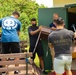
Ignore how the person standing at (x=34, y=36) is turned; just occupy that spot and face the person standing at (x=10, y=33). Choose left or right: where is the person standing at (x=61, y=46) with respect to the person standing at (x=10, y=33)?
left

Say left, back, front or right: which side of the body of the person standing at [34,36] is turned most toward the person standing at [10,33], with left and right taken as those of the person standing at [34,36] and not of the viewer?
right

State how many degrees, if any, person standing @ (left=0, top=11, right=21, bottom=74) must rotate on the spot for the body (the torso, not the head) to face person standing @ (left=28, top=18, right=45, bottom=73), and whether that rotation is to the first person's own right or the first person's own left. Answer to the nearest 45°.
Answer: approximately 45° to the first person's own right

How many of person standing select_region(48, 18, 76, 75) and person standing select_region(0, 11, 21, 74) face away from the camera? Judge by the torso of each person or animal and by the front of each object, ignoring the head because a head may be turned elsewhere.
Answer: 2

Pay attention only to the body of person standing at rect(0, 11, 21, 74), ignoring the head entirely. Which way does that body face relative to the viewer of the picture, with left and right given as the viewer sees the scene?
facing away from the viewer

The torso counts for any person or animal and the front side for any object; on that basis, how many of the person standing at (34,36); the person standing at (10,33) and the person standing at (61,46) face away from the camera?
2

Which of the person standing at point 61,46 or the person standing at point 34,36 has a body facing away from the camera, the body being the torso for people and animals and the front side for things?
the person standing at point 61,46

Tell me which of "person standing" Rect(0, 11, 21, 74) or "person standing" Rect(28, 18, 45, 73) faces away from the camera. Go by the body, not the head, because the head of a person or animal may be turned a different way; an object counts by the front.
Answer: "person standing" Rect(0, 11, 21, 74)

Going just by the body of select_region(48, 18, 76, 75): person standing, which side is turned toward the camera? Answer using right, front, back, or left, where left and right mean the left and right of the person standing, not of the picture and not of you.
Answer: back

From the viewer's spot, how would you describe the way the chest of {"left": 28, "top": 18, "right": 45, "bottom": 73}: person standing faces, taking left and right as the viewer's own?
facing the viewer and to the right of the viewer

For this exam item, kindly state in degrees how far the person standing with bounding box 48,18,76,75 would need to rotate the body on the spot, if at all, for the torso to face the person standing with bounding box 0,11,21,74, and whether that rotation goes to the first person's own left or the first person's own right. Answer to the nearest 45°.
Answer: approximately 45° to the first person's own left
